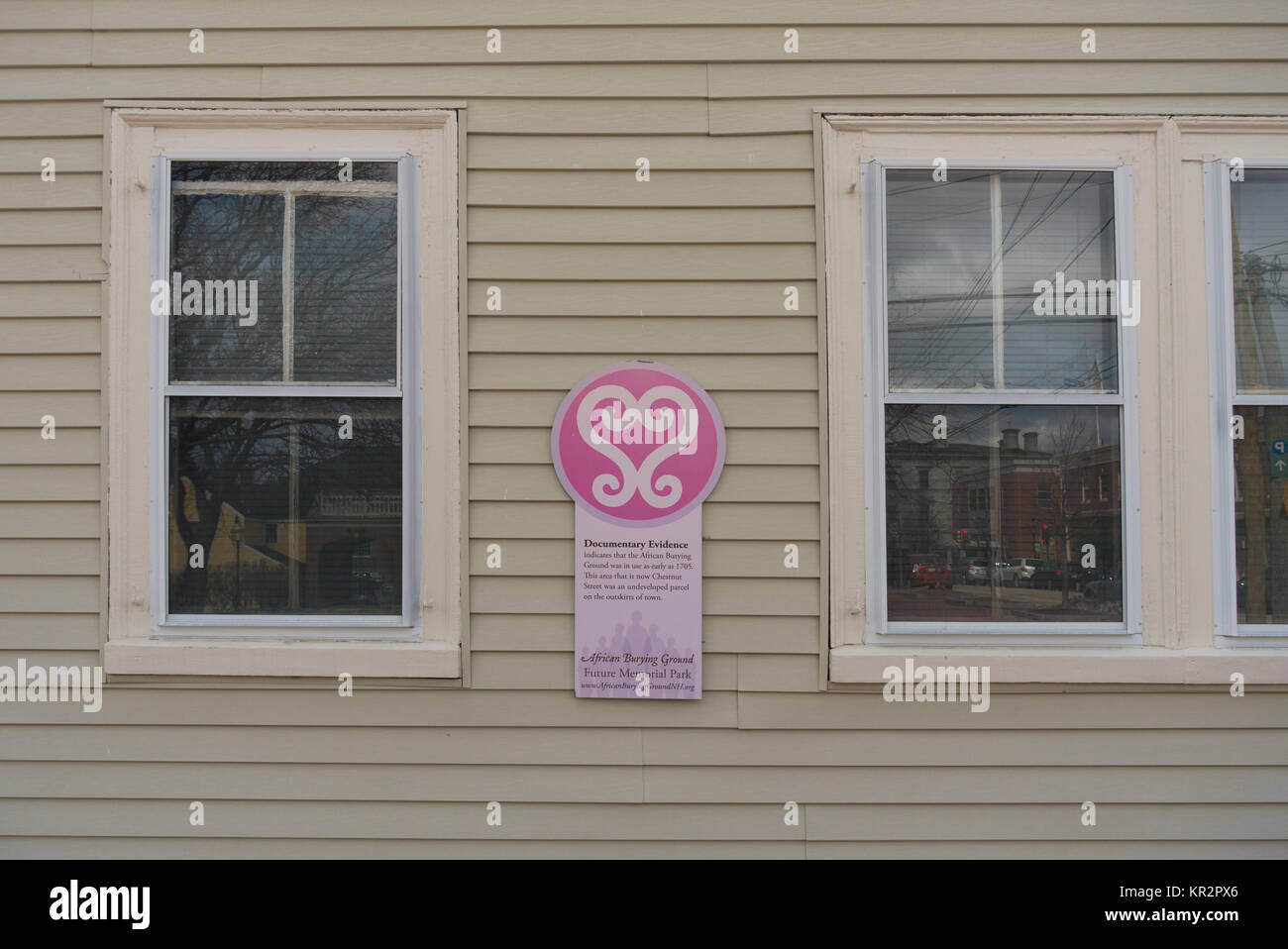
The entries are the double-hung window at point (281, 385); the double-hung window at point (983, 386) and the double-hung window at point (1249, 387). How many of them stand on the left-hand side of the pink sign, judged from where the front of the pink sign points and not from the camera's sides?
2

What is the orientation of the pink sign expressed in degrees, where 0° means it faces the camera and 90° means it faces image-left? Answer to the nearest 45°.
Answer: approximately 0°

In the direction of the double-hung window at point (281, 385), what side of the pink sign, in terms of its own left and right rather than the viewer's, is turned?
right

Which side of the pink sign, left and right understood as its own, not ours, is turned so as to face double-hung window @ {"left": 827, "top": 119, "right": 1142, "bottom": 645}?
left

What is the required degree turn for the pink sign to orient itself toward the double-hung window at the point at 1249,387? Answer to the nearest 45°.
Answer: approximately 90° to its left
